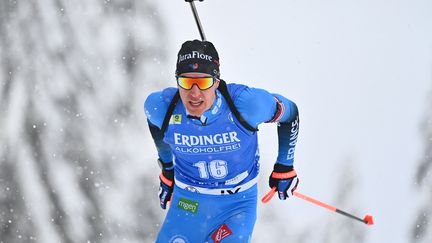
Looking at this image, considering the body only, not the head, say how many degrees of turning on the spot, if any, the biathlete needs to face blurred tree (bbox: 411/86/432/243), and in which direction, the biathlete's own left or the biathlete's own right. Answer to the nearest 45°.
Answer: approximately 135° to the biathlete's own left

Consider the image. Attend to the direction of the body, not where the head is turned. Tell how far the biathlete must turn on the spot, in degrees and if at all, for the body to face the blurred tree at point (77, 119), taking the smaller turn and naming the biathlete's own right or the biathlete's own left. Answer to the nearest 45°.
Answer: approximately 135° to the biathlete's own right

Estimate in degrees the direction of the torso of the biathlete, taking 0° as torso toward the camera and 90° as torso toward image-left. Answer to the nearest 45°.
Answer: approximately 0°

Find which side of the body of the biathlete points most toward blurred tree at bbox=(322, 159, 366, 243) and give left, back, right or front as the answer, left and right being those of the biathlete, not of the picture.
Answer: back

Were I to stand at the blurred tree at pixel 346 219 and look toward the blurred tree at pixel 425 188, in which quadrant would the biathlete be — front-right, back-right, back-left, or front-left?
back-right
